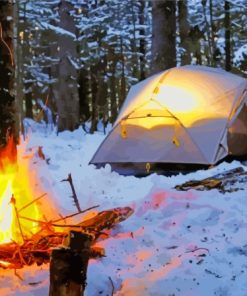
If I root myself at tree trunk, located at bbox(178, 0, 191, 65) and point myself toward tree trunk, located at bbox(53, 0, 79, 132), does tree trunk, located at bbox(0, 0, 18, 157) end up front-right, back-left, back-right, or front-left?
front-left

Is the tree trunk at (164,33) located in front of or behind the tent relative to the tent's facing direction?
behind

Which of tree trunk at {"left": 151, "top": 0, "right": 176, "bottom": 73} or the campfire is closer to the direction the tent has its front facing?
the campfire

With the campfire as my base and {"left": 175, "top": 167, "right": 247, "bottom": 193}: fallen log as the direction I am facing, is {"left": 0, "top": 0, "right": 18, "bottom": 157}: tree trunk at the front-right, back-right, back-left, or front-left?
front-left

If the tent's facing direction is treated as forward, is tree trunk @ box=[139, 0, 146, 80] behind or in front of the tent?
behind

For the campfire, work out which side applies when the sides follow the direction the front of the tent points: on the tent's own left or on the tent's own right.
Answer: on the tent's own right
